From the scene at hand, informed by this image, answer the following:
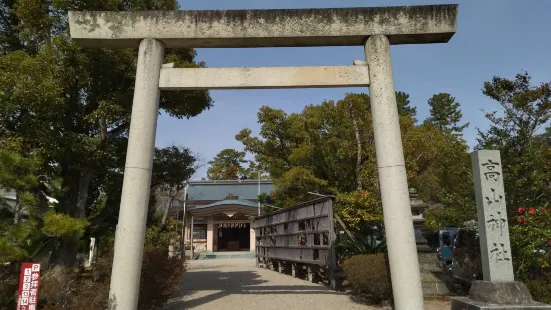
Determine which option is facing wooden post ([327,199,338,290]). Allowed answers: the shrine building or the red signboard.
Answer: the shrine building

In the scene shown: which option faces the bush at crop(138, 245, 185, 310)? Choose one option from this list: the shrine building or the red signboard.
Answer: the shrine building

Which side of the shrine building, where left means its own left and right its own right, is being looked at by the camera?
front

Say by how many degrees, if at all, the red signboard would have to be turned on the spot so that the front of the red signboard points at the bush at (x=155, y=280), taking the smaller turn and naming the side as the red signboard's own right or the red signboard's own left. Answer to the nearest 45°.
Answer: approximately 135° to the red signboard's own left

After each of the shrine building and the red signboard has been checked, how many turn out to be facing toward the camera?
2

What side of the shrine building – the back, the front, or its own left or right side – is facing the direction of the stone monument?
front

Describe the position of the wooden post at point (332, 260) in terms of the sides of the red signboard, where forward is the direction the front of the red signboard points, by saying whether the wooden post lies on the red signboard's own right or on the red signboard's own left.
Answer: on the red signboard's own left

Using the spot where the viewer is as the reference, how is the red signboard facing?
facing the viewer

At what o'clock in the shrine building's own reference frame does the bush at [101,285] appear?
The bush is roughly at 12 o'clock from the shrine building.

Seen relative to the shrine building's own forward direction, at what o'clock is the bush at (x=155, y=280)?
The bush is roughly at 12 o'clock from the shrine building.

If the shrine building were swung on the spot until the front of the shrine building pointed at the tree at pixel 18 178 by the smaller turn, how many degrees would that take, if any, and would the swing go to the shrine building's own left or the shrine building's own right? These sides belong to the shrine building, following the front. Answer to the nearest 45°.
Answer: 0° — it already faces it

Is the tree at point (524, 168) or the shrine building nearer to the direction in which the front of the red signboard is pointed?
the tree
